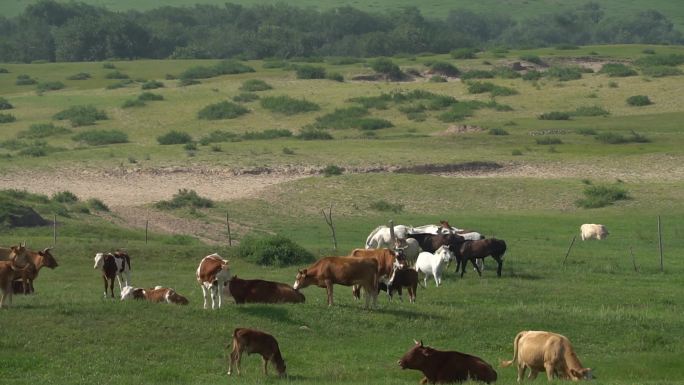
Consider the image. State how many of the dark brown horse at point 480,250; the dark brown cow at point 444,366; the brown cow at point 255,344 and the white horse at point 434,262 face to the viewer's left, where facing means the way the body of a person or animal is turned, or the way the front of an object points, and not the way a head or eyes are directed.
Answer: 2

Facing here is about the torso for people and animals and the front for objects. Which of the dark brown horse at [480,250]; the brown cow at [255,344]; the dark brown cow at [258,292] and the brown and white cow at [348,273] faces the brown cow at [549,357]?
the brown cow at [255,344]

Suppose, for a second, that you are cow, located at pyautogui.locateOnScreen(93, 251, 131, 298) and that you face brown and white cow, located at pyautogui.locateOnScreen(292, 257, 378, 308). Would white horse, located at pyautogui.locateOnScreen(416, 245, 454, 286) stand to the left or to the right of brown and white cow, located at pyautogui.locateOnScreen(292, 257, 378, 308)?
left

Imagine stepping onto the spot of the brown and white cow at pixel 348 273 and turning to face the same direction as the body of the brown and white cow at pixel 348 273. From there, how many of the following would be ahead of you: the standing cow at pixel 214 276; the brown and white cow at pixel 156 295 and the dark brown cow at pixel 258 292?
3

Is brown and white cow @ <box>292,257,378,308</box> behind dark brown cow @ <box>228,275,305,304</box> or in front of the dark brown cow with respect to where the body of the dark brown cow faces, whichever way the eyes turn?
behind

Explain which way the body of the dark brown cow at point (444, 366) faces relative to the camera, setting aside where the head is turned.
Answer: to the viewer's left

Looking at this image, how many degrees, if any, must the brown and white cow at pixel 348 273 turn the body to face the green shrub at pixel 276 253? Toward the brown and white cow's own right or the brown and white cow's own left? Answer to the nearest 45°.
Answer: approximately 90° to the brown and white cow's own right

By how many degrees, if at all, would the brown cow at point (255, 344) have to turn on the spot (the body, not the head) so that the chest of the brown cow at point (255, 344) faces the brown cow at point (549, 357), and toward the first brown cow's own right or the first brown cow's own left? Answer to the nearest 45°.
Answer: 0° — it already faces it

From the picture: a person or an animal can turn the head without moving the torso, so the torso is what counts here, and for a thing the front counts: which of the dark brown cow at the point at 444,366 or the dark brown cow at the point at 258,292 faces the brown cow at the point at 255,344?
the dark brown cow at the point at 444,366

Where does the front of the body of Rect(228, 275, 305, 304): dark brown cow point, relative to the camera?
to the viewer's left

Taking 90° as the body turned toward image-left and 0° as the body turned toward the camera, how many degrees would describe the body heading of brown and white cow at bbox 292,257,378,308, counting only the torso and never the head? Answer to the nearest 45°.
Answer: approximately 90°
